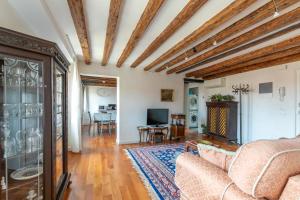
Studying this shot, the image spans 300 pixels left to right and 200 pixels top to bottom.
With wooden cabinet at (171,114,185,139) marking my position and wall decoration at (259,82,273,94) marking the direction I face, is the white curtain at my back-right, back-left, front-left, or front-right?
back-right

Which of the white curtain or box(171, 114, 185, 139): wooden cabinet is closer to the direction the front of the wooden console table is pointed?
the white curtain

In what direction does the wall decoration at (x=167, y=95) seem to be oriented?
toward the camera

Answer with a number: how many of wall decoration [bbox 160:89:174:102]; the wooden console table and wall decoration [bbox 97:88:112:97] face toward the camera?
3

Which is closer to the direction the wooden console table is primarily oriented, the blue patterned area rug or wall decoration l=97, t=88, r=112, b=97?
the blue patterned area rug

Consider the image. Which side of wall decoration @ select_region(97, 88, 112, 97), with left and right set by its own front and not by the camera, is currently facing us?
front

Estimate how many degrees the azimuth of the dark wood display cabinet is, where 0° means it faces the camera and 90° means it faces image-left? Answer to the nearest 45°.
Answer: approximately 315°

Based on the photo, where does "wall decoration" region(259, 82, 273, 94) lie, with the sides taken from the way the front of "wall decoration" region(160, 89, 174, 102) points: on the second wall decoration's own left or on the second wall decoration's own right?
on the second wall decoration's own left

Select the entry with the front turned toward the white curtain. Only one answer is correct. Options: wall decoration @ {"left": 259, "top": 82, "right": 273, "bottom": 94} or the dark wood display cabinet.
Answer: the wall decoration

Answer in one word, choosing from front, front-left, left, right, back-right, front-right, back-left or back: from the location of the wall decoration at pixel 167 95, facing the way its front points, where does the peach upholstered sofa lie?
front

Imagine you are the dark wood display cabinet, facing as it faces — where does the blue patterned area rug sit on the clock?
The blue patterned area rug is roughly at 10 o'clock from the dark wood display cabinet.

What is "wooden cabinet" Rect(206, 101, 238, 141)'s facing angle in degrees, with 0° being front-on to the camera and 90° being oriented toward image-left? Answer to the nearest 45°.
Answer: approximately 45°

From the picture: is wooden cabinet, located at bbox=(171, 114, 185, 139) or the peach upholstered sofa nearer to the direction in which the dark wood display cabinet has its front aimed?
the peach upholstered sofa

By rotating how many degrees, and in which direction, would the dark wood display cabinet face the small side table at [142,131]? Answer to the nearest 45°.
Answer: approximately 90° to its left

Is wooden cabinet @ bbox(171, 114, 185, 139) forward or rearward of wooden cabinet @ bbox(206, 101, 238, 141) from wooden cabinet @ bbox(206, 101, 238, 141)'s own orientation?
forward
